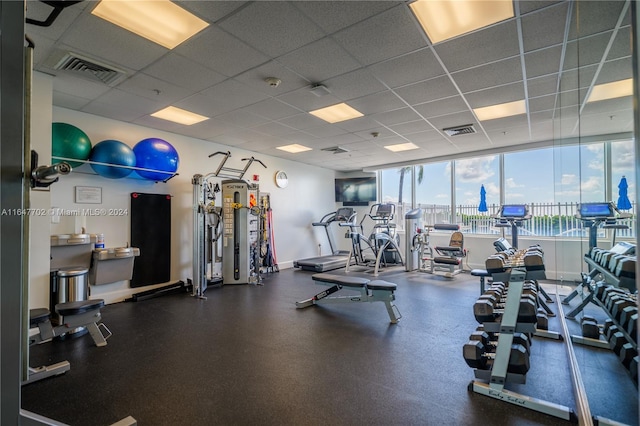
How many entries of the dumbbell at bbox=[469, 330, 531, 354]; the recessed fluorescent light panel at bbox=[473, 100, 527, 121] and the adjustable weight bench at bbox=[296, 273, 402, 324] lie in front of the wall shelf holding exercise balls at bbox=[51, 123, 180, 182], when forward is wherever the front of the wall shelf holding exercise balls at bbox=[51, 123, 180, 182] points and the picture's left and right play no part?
3

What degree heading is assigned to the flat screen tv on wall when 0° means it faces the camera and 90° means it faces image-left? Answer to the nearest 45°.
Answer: approximately 0°

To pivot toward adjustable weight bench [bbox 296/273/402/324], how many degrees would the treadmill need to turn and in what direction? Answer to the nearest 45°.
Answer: approximately 135° to its right

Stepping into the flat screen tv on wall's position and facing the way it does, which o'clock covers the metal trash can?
The metal trash can is roughly at 1 o'clock from the flat screen tv on wall.

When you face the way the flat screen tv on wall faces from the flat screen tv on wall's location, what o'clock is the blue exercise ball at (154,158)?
The blue exercise ball is roughly at 1 o'clock from the flat screen tv on wall.

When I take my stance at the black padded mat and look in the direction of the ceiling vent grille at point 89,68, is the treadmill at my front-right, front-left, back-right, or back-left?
back-left

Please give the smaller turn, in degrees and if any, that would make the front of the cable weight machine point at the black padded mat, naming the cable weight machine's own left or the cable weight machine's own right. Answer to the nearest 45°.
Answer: approximately 135° to the cable weight machine's own right

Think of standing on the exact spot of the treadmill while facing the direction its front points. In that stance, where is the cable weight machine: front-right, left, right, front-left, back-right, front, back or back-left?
back

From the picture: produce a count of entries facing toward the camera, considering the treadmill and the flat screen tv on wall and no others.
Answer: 1

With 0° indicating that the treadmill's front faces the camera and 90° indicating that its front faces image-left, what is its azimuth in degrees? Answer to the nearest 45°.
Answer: approximately 225°

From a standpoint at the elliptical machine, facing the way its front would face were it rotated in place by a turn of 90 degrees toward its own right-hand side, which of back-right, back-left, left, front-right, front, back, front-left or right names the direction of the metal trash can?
right
